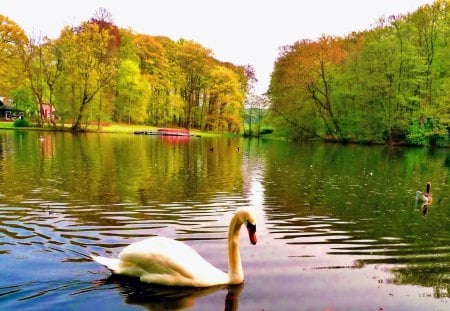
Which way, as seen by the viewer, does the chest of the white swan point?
to the viewer's right
